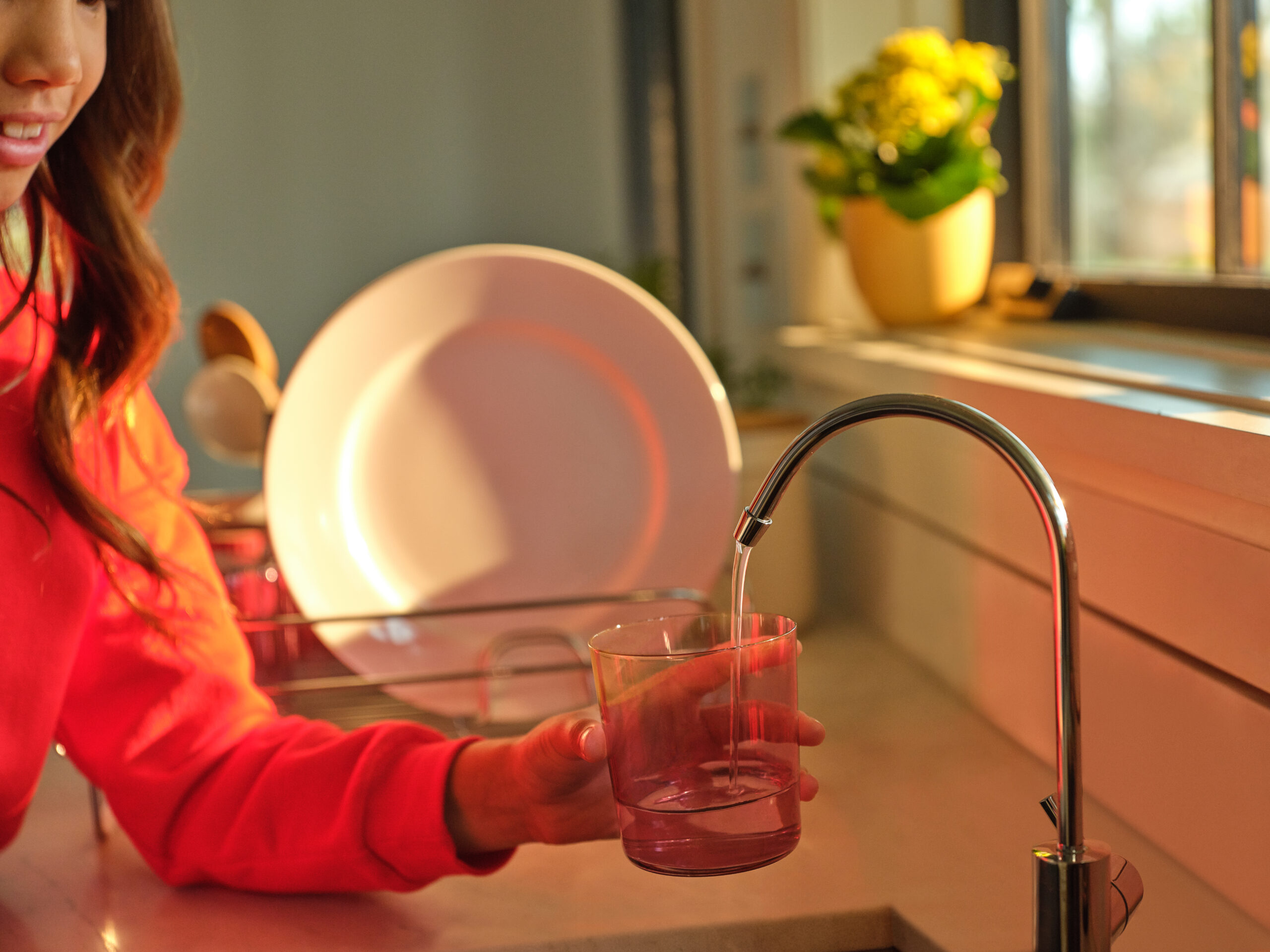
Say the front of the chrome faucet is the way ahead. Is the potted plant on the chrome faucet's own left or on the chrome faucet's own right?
on the chrome faucet's own right

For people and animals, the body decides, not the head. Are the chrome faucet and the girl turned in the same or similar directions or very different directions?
very different directions

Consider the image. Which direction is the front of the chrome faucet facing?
to the viewer's left

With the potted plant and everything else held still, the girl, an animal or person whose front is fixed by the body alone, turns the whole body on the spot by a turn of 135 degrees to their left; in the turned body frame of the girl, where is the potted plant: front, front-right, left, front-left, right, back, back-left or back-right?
front-right

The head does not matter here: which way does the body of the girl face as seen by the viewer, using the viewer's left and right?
facing the viewer and to the right of the viewer
